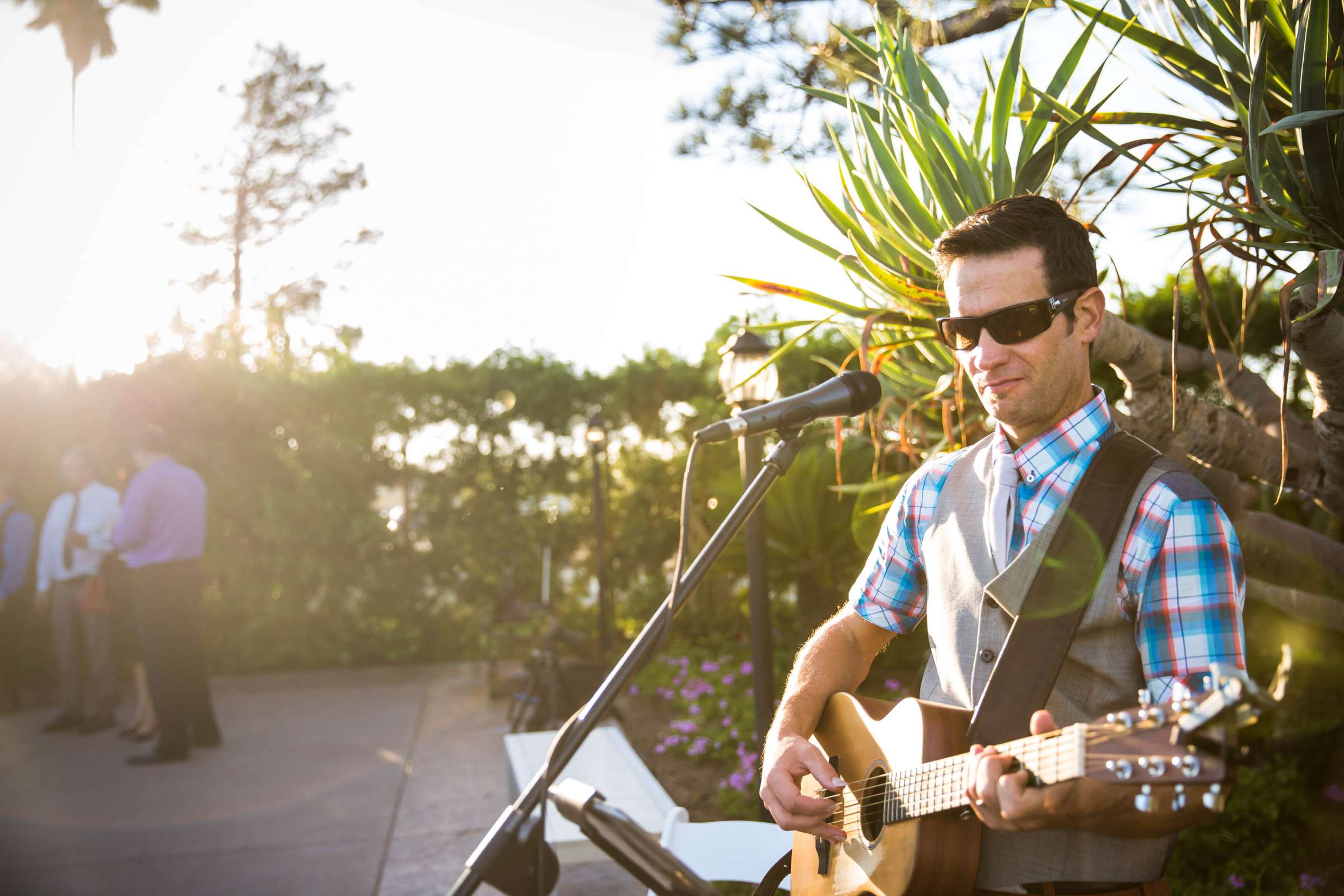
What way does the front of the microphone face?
to the viewer's right

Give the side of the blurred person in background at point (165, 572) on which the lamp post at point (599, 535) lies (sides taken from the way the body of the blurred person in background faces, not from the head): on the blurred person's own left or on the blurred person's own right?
on the blurred person's own right

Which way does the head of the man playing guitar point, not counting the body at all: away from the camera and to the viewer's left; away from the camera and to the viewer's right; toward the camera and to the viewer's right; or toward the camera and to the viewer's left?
toward the camera and to the viewer's left

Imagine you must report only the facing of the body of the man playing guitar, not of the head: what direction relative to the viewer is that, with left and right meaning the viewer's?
facing the viewer and to the left of the viewer

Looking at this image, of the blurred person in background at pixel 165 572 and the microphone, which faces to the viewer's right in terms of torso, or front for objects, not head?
the microphone

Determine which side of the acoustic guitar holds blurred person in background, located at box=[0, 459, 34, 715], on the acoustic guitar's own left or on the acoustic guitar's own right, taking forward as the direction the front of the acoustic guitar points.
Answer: on the acoustic guitar's own right

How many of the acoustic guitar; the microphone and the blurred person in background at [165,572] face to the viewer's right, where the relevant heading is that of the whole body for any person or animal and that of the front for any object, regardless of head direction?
1

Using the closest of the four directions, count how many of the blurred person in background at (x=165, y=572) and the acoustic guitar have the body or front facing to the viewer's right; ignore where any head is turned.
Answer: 0

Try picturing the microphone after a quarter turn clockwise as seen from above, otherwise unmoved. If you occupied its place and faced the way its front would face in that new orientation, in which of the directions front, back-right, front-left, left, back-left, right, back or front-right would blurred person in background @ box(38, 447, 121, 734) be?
back-right

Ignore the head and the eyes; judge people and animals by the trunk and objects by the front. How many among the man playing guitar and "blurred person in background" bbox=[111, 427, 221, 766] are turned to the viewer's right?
0

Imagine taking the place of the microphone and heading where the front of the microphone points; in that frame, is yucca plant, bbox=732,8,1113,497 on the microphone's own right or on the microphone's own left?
on the microphone's own left

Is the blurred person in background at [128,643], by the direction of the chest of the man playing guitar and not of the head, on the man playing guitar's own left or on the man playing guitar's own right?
on the man playing guitar's own right

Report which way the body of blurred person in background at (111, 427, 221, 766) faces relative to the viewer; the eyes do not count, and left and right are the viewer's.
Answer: facing away from the viewer and to the left of the viewer

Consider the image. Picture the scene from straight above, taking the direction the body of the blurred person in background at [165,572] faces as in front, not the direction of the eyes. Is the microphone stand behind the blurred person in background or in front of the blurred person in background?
behind

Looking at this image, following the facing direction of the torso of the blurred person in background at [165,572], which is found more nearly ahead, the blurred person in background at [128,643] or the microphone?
the blurred person in background

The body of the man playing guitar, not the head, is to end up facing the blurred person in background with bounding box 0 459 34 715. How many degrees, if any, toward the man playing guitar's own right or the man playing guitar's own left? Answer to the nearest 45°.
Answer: approximately 90° to the man playing guitar's own right

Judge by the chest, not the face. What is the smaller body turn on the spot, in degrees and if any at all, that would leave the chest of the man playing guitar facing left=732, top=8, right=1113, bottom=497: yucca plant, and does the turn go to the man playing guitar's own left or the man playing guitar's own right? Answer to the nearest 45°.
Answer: approximately 135° to the man playing guitar's own right
